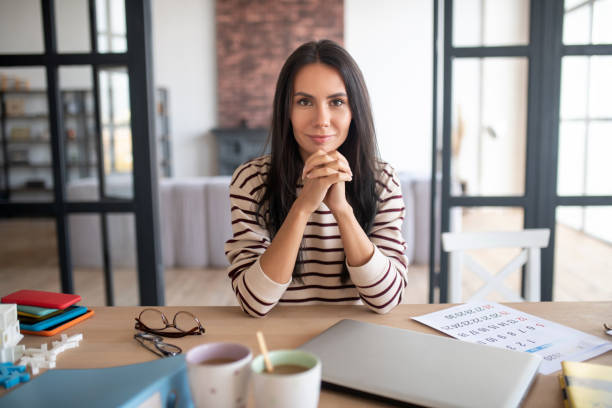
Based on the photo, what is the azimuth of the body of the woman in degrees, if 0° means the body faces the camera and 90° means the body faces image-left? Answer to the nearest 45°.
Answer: approximately 0°

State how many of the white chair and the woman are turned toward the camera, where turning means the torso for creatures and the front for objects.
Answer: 2

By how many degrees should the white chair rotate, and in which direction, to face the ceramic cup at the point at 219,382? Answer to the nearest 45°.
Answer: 0° — it already faces it

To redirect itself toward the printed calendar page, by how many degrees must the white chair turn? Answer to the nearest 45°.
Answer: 0° — it already faces it

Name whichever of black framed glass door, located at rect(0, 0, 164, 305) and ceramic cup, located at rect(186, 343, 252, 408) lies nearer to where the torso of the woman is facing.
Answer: the ceramic cup

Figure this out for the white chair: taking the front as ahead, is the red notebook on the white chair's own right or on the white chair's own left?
on the white chair's own right

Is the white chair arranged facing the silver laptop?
yes

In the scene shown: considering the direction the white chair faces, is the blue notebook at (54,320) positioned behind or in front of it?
in front

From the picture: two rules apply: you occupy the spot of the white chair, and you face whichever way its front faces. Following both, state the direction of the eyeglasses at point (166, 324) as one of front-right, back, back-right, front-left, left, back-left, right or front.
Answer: front-right

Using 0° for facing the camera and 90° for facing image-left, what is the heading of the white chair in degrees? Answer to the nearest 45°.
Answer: approximately 0°
